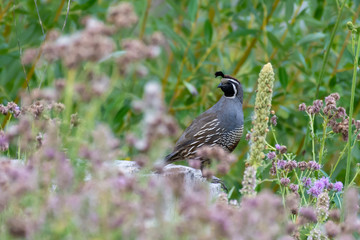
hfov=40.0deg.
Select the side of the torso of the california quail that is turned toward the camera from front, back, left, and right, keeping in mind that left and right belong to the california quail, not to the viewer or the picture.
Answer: right

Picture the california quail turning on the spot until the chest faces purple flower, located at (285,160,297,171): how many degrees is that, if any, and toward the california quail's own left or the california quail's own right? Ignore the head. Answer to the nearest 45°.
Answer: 0° — it already faces it

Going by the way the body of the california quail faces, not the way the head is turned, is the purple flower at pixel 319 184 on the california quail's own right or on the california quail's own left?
on the california quail's own right

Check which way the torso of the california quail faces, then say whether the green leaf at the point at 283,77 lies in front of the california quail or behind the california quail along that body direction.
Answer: in front
